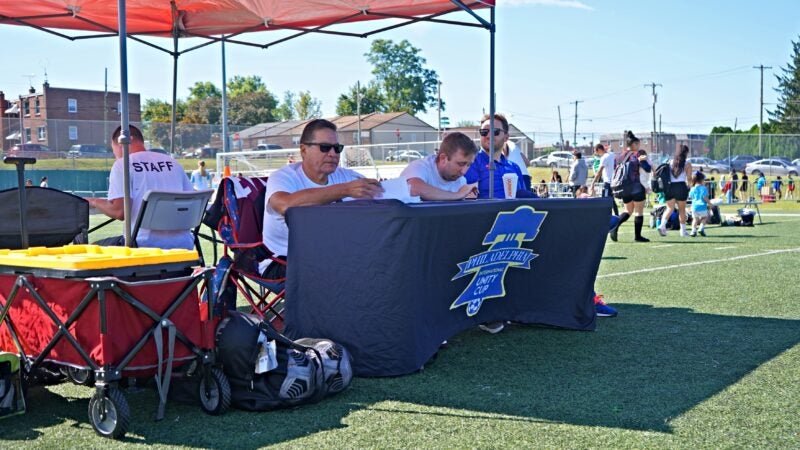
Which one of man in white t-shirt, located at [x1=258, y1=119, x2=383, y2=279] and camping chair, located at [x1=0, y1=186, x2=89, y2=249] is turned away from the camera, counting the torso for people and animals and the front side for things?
the camping chair

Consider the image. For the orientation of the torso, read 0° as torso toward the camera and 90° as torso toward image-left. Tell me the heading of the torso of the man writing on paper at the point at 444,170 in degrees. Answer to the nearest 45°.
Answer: approximately 315°

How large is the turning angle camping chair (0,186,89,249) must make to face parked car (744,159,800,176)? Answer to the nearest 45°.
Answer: approximately 45° to its right

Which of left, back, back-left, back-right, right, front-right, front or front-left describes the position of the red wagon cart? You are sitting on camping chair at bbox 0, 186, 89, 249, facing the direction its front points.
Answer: back

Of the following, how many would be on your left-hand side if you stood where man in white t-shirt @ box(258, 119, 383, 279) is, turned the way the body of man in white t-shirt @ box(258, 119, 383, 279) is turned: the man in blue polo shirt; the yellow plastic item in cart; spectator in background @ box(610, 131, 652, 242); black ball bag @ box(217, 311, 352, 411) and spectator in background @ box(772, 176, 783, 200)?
3

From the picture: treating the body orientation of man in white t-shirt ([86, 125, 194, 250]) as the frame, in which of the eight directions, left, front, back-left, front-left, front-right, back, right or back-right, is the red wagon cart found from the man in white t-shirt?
back-left

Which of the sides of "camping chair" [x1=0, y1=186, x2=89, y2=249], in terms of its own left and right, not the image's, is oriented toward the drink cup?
right

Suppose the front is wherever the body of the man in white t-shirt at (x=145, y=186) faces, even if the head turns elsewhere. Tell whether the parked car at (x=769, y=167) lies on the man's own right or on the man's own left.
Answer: on the man's own right

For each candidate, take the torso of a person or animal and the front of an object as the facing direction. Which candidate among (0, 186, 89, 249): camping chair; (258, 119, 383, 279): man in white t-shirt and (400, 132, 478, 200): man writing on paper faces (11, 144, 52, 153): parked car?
the camping chair

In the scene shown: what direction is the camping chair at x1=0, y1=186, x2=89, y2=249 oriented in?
away from the camera

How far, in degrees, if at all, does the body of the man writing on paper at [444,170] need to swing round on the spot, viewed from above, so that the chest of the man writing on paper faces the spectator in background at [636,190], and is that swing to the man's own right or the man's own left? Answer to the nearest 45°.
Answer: approximately 135° to the man's own left

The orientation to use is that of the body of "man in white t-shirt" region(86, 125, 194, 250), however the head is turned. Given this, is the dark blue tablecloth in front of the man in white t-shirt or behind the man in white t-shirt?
behind

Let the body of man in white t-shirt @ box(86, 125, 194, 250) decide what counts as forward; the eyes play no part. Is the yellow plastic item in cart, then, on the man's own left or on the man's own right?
on the man's own left
